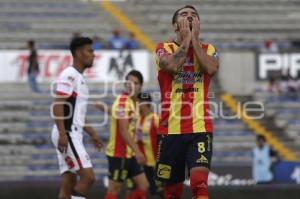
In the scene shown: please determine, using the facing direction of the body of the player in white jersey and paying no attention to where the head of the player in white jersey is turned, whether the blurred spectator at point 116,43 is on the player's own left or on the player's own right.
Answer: on the player's own left

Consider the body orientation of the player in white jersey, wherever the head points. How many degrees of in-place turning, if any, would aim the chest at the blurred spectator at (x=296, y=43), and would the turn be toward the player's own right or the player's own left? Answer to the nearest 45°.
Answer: approximately 45° to the player's own left

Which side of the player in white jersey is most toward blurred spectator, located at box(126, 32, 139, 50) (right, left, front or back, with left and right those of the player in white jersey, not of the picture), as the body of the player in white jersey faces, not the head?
left

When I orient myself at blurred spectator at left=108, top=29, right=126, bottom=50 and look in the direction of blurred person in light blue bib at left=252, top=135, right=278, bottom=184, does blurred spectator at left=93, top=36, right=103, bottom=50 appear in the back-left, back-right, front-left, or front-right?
back-right

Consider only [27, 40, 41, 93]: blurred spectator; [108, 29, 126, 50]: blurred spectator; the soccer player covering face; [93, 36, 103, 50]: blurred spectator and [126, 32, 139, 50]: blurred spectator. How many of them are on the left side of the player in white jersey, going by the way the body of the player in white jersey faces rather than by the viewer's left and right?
4

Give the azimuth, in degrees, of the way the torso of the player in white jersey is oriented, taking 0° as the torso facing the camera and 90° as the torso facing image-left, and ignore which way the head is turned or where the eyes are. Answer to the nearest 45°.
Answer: approximately 270°

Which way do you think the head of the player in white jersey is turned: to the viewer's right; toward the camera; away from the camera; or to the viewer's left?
to the viewer's right

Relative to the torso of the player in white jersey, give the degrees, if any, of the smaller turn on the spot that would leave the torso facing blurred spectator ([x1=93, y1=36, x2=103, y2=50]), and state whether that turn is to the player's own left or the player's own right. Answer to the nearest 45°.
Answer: approximately 90° to the player's own left
